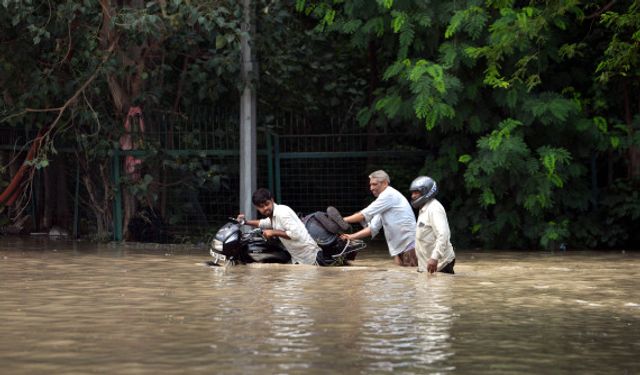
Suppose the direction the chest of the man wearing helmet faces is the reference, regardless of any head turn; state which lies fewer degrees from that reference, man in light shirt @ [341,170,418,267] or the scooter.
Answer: the scooter

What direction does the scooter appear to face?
to the viewer's left

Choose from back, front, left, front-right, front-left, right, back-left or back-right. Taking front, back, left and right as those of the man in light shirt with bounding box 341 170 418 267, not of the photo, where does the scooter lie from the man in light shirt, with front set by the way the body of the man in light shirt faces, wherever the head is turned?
front

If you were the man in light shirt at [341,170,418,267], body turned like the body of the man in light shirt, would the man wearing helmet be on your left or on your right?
on your left

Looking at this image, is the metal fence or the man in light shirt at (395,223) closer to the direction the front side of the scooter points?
the metal fence

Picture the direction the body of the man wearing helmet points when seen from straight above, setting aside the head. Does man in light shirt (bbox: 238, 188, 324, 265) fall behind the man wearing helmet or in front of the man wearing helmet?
in front

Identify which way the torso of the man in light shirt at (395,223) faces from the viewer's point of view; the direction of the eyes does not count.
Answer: to the viewer's left

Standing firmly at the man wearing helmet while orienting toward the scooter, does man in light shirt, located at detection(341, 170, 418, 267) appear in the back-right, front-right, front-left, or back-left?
front-right

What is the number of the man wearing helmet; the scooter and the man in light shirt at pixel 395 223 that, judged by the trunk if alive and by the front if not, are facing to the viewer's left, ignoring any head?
3

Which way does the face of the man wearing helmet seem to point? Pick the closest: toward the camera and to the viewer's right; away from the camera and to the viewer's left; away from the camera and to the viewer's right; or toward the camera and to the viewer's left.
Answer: toward the camera and to the viewer's left

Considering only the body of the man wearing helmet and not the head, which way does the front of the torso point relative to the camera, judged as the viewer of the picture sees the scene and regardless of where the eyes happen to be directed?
to the viewer's left
